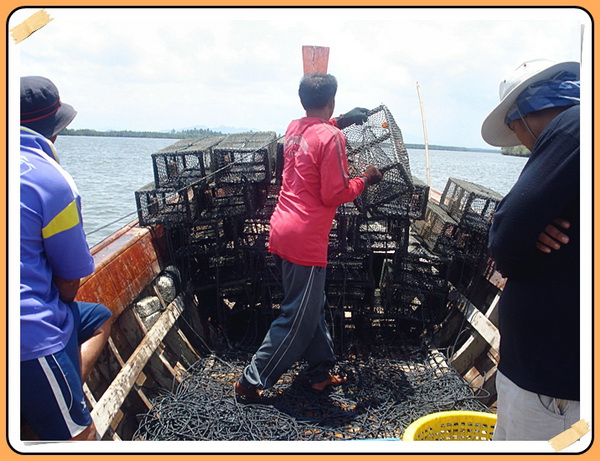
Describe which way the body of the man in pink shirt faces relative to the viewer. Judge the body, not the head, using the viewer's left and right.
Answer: facing away from the viewer and to the right of the viewer

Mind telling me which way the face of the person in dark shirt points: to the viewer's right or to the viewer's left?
to the viewer's left

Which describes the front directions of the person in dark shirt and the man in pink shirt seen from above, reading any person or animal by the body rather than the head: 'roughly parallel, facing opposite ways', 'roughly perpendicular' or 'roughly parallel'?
roughly perpendicular

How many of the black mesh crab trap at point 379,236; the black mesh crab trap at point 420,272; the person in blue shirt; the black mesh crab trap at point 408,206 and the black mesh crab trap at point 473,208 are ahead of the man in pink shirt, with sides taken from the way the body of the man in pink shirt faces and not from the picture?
4

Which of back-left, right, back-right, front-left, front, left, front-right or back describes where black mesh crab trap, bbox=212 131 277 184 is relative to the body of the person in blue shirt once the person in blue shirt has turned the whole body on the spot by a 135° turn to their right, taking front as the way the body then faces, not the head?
back-left

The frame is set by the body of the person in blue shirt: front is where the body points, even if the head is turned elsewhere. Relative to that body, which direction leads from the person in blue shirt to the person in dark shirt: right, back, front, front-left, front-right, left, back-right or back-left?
right

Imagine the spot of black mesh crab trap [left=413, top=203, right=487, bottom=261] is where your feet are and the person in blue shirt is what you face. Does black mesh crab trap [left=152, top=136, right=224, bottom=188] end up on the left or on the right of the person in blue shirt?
right

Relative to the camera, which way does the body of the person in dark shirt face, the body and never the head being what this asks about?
to the viewer's left

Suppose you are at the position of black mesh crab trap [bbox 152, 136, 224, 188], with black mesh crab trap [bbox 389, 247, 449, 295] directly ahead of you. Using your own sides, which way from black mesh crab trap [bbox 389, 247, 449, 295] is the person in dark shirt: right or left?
right

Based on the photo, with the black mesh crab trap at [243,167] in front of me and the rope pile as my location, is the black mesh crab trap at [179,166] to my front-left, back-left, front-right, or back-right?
front-left

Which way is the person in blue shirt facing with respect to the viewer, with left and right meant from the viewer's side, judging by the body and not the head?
facing away from the viewer and to the right of the viewer

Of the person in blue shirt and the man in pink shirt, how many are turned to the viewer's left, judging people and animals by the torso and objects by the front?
0

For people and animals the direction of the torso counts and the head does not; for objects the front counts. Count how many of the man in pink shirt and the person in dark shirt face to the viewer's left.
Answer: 1

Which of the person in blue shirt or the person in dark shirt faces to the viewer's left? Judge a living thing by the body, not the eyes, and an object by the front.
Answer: the person in dark shirt
